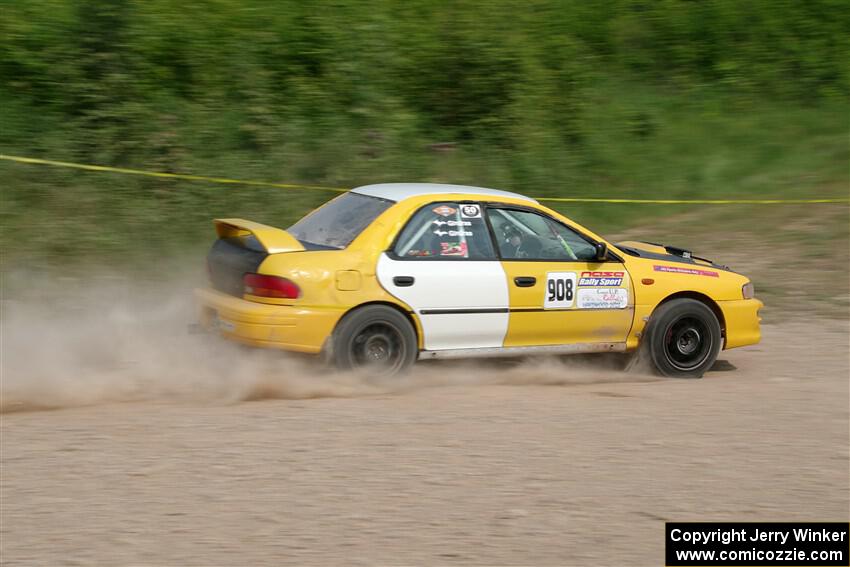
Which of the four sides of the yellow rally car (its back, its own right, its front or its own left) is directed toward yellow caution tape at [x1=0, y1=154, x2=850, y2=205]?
left

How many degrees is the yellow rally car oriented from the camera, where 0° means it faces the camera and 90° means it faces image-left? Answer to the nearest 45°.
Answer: approximately 270°

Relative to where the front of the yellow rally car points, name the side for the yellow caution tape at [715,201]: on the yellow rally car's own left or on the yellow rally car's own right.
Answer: on the yellow rally car's own left
